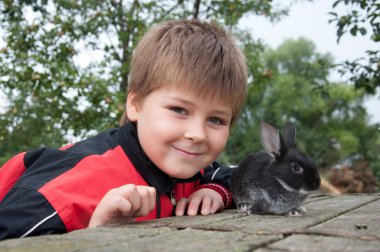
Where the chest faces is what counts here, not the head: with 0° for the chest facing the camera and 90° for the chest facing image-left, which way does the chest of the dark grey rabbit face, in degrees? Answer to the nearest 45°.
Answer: approximately 270°

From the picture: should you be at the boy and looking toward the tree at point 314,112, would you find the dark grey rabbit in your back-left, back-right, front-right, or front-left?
front-right

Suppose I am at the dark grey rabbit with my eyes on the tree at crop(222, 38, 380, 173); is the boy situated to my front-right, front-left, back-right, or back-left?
back-left

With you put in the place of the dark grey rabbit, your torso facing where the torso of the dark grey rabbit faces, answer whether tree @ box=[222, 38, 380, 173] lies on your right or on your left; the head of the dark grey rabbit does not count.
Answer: on your left

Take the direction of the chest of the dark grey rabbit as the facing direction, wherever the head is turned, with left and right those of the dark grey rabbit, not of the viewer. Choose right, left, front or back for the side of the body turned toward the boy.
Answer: back
